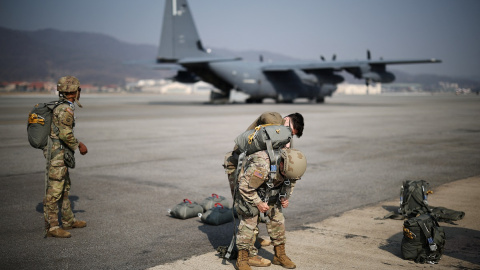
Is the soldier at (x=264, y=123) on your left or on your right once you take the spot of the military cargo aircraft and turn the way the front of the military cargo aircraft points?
on your right

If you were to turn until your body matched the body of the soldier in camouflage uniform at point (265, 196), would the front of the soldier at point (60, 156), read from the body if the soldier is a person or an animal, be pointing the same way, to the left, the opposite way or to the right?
to the left

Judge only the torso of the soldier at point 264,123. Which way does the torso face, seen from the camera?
to the viewer's right

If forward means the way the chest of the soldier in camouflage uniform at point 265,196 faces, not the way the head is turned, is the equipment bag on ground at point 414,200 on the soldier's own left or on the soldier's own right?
on the soldier's own left

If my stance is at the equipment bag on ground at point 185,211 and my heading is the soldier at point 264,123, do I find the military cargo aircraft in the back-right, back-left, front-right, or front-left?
back-left

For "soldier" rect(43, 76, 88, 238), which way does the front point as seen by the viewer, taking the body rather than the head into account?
to the viewer's right

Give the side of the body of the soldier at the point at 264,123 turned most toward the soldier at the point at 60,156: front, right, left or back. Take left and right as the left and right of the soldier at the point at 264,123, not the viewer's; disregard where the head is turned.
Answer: back

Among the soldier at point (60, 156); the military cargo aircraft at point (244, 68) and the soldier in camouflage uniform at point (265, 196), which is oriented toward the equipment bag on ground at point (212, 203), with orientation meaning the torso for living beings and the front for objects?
the soldier

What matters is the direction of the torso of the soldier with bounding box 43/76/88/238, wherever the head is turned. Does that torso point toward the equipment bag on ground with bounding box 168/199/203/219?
yes

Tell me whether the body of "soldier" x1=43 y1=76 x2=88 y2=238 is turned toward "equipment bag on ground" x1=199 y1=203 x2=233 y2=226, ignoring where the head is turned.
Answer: yes
